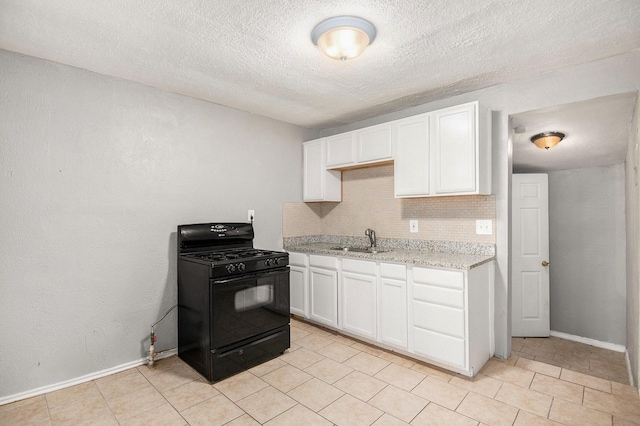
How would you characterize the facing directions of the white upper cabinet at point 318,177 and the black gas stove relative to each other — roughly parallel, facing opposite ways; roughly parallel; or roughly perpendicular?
roughly perpendicular

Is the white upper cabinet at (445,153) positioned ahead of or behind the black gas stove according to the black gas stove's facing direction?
ahead

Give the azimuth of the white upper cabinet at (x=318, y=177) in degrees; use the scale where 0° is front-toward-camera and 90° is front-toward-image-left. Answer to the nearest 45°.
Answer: approximately 45°

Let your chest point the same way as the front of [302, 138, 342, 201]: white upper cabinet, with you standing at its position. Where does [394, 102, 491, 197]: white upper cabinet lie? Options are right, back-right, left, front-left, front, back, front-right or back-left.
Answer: left

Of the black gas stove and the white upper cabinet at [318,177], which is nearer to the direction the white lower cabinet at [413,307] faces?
the black gas stove

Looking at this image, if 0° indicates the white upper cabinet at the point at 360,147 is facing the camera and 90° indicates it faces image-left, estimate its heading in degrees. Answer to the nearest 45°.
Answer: approximately 45°

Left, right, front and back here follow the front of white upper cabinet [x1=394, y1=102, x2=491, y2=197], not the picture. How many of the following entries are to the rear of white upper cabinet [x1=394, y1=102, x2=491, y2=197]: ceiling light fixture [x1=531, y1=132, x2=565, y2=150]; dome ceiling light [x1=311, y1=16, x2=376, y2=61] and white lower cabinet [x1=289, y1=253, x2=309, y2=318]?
1

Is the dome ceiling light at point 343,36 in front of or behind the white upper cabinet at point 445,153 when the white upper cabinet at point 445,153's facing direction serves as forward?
in front

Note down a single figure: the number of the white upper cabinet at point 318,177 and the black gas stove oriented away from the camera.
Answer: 0

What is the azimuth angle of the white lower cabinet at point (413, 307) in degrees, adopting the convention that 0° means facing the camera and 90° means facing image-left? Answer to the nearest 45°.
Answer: approximately 45°

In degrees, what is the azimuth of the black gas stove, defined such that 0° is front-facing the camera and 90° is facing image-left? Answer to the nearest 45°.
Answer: approximately 315°

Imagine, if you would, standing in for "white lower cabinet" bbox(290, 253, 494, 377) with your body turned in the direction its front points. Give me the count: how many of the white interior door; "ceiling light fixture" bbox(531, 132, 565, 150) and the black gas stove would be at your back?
2

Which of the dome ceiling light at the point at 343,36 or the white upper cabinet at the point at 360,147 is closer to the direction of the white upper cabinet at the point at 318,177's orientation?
the dome ceiling light

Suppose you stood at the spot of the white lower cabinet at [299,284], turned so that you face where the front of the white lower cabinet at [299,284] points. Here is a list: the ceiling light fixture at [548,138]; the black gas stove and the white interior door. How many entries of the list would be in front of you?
1
